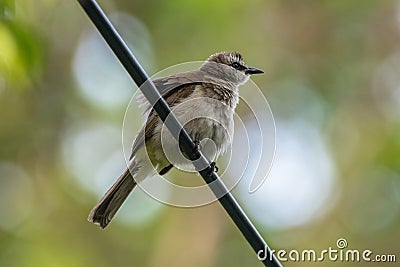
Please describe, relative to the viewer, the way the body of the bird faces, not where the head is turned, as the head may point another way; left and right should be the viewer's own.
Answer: facing to the right of the viewer
